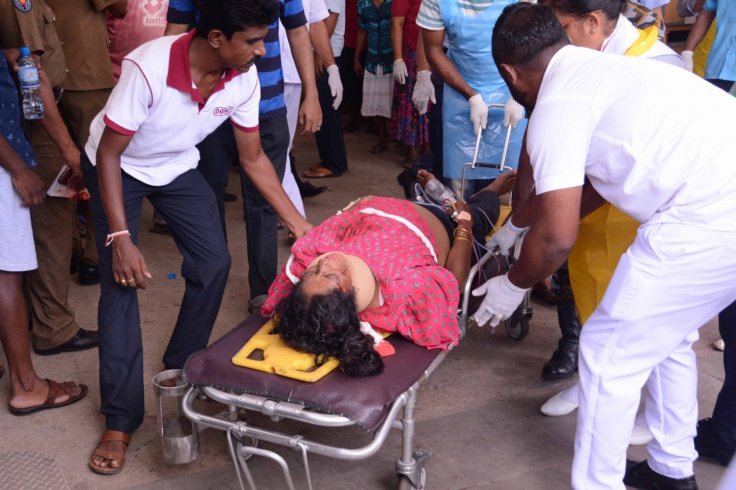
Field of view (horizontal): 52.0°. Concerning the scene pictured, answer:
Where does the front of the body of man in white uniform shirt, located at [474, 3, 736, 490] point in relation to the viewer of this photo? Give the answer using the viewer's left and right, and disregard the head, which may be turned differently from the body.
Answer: facing to the left of the viewer

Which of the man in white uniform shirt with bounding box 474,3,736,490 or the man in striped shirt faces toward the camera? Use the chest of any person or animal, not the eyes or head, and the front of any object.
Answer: the man in striped shirt

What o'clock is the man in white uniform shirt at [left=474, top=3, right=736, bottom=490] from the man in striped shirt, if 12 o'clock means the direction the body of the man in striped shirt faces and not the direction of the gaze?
The man in white uniform shirt is roughly at 11 o'clock from the man in striped shirt.

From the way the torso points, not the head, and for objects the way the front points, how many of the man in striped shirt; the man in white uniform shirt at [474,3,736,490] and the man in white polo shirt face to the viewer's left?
1

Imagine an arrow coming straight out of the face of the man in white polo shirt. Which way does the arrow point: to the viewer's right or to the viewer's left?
to the viewer's right

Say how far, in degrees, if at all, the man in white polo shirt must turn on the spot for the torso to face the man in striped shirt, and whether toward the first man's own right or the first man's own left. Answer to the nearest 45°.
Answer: approximately 90° to the first man's own left

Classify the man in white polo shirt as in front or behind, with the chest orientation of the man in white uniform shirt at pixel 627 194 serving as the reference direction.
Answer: in front

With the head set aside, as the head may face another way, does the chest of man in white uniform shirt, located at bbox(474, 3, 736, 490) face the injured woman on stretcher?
yes

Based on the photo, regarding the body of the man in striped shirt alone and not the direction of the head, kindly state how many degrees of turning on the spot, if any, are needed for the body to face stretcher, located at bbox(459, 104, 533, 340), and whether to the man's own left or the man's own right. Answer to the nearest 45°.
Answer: approximately 45° to the man's own left

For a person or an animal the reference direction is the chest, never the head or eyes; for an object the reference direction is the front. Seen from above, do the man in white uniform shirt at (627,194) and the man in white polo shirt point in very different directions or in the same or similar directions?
very different directions

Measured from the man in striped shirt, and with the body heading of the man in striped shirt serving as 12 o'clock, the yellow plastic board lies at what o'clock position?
The yellow plastic board is roughly at 12 o'clock from the man in striped shirt.

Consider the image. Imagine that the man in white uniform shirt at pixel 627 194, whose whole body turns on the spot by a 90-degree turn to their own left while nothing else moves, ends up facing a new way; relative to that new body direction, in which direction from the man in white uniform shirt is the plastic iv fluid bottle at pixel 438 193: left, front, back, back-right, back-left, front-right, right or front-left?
back-right

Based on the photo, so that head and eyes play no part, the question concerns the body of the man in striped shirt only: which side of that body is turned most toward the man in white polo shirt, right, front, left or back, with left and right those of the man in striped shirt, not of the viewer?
front

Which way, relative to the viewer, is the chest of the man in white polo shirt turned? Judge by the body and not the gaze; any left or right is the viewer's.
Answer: facing the viewer and to the right of the viewer

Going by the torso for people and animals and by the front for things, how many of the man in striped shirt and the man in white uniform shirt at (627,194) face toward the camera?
1

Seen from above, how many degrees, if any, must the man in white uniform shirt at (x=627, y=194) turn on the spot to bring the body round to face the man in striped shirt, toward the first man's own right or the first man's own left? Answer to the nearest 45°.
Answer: approximately 45° to the first man's own right

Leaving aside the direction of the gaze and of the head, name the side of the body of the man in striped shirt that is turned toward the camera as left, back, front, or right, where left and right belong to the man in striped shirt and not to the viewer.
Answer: front

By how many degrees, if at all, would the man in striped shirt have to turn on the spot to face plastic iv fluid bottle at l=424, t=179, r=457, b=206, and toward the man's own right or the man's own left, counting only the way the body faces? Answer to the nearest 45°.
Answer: approximately 45° to the man's own left

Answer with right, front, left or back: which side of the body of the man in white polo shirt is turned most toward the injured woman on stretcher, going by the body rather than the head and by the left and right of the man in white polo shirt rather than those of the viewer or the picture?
front
